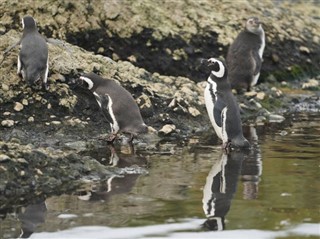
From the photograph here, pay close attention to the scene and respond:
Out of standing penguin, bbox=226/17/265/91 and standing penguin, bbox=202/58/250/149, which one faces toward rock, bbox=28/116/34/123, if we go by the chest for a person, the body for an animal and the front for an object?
standing penguin, bbox=202/58/250/149

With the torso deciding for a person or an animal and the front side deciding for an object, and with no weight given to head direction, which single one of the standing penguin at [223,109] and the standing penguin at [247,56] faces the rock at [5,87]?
the standing penguin at [223,109]

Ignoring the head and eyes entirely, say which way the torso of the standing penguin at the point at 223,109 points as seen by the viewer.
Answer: to the viewer's left

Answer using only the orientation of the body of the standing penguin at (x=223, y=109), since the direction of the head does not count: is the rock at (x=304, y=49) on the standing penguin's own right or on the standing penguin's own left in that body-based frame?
on the standing penguin's own right

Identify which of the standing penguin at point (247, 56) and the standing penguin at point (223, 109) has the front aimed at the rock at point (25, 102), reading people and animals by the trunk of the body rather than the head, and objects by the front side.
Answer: the standing penguin at point (223, 109)

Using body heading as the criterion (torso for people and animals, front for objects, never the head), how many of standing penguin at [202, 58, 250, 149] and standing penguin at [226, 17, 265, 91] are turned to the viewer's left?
1

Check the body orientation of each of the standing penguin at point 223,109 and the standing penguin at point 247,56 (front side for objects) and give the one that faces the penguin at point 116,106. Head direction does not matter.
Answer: the standing penguin at point 223,109

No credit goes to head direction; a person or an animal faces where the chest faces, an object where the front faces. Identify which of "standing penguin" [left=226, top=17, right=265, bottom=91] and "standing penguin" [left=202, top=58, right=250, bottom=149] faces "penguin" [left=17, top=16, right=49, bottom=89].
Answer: "standing penguin" [left=202, top=58, right=250, bottom=149]

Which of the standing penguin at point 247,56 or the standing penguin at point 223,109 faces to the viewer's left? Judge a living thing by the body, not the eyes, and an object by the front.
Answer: the standing penguin at point 223,109
